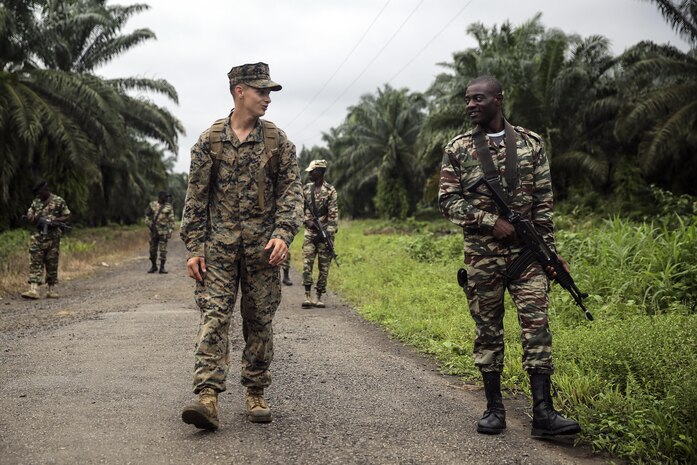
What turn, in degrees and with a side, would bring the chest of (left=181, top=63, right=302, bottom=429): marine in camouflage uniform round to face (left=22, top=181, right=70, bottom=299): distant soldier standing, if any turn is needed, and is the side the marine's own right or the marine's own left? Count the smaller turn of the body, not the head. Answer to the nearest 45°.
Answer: approximately 135° to the marine's own right

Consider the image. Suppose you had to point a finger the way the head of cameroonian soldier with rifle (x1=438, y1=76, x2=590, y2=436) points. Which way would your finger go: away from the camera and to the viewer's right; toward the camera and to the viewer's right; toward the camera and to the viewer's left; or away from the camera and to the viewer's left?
toward the camera and to the viewer's left

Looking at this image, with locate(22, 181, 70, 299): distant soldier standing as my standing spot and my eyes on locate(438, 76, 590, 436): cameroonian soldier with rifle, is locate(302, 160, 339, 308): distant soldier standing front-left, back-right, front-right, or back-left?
front-left

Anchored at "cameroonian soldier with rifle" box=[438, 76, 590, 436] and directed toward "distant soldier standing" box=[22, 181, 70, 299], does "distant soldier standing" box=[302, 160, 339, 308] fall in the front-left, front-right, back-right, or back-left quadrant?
front-right

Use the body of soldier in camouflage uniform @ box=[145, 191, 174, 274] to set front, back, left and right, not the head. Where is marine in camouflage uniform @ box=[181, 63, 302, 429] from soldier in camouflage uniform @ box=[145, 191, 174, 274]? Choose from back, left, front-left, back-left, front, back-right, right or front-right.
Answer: front

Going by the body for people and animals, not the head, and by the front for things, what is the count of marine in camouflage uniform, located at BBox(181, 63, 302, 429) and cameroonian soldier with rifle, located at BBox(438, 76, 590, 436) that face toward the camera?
2

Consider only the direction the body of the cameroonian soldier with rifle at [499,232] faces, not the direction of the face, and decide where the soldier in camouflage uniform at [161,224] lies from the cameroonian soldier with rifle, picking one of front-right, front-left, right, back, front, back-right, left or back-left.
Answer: back-right

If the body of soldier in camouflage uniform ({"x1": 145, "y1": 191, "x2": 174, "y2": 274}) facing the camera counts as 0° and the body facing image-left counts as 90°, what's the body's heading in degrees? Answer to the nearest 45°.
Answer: approximately 0°

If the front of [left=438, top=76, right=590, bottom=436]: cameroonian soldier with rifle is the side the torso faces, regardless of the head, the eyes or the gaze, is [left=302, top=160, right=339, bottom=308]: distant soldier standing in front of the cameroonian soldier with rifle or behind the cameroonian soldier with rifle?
behind

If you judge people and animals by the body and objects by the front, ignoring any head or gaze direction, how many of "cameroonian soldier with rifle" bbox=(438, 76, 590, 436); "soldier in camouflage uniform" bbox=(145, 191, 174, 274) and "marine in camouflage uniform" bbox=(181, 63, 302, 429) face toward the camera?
3

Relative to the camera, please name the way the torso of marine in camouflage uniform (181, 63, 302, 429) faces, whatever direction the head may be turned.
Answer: toward the camera

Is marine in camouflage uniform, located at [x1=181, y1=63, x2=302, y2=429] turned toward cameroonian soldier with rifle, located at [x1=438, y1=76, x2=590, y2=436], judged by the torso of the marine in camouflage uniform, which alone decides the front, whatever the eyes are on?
no

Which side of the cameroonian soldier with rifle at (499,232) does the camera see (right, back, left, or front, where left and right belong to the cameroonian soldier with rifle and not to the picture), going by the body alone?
front

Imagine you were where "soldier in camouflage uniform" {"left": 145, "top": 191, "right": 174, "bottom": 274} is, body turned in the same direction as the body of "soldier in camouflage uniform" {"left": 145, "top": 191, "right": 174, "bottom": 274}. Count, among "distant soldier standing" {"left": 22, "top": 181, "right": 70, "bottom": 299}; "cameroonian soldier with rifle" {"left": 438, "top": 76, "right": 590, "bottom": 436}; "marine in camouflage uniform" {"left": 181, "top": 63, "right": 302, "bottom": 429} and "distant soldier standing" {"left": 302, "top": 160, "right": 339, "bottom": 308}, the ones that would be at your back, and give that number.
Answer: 0

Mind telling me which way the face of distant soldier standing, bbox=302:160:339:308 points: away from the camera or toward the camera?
toward the camera

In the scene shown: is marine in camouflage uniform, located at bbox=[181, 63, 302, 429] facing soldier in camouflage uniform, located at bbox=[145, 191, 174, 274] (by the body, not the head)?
no

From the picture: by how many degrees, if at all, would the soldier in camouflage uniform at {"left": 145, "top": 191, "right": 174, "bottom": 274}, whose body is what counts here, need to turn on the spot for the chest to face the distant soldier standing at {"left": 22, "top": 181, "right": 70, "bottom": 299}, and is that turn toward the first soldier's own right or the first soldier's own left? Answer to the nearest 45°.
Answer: approximately 45° to the first soldier's own right

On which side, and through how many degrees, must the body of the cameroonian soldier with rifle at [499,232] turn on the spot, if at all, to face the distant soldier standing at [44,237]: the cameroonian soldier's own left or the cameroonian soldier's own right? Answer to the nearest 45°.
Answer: approximately 135° to the cameroonian soldier's own right
